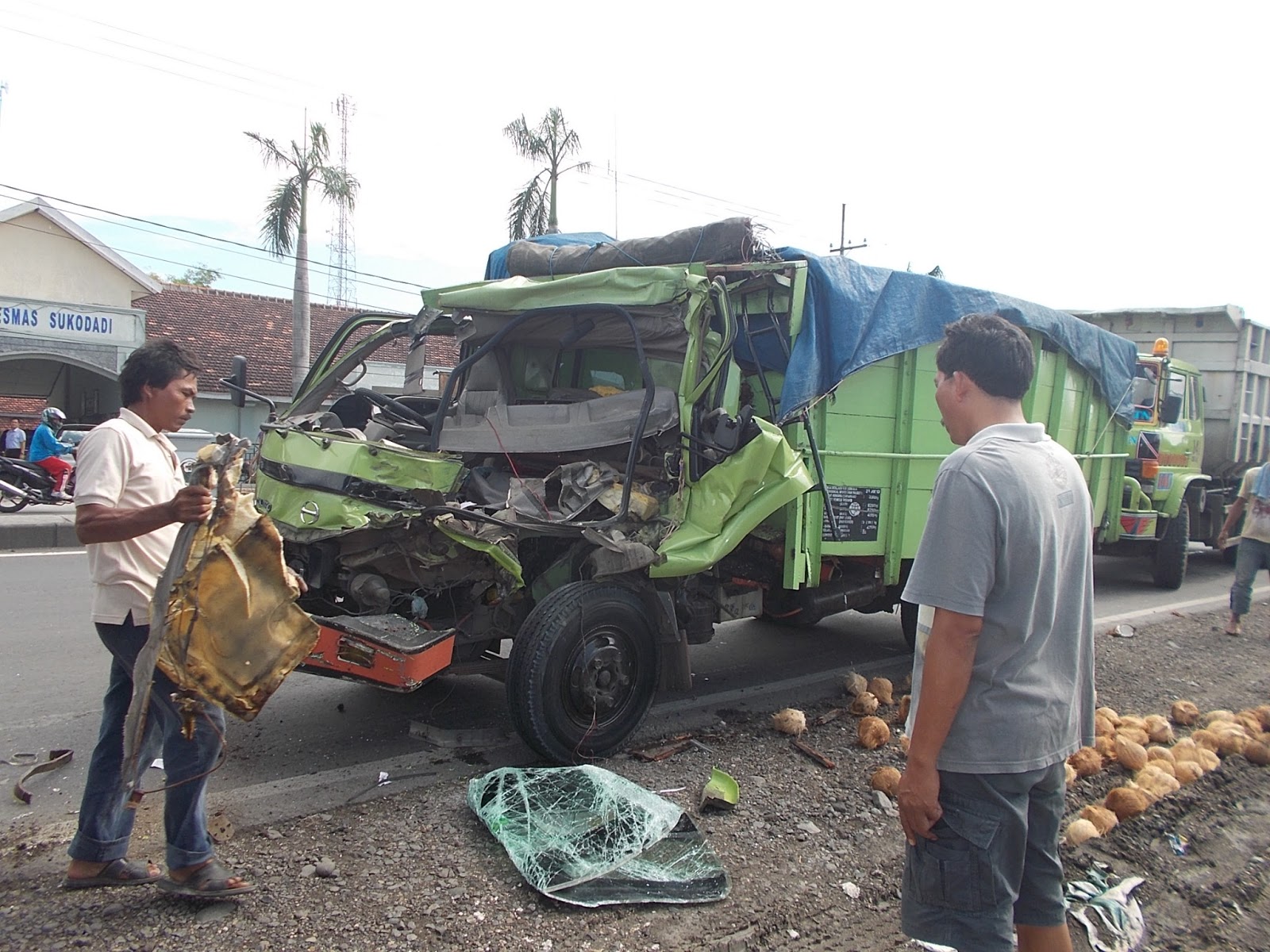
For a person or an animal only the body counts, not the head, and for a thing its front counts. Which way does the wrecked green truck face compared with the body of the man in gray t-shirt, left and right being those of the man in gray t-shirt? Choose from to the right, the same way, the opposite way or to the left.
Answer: to the left

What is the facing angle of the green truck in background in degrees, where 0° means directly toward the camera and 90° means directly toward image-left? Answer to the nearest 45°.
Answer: approximately 45°

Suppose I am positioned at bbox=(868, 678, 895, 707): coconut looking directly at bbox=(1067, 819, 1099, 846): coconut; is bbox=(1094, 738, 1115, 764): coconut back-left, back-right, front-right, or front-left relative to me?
front-left

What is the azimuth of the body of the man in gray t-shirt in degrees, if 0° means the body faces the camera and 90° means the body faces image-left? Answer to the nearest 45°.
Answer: approximately 135°

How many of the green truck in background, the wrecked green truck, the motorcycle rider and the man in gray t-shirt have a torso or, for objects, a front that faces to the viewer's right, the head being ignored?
1

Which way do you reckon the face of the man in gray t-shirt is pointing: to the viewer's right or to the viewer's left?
to the viewer's left

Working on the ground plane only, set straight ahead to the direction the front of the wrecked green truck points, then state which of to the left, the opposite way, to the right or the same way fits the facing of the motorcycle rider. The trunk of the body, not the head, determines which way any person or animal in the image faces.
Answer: the opposite way

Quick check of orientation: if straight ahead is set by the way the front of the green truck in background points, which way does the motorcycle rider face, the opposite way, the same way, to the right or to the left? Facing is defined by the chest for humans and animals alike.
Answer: the opposite way

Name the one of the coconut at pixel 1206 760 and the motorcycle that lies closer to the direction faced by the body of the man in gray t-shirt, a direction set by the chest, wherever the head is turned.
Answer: the motorcycle

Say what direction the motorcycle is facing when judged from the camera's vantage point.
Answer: facing to the right of the viewer

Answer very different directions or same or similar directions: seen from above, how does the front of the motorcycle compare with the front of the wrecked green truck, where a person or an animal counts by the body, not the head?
very different directions

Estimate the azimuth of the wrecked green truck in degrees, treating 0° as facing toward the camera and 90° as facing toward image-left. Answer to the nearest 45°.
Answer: approximately 45°

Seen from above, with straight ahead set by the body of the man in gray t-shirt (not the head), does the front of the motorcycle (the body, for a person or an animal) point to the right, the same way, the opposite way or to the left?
to the right

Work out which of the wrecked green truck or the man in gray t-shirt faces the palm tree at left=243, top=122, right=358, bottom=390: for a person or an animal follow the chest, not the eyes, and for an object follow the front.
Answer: the man in gray t-shirt

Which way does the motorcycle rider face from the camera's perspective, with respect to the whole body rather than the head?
to the viewer's right

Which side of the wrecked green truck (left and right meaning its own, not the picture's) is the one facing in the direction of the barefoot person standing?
back

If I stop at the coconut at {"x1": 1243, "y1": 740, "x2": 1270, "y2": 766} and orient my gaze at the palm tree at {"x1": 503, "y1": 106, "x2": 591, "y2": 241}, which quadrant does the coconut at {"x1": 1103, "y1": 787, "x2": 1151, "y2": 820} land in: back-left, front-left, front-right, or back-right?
back-left
